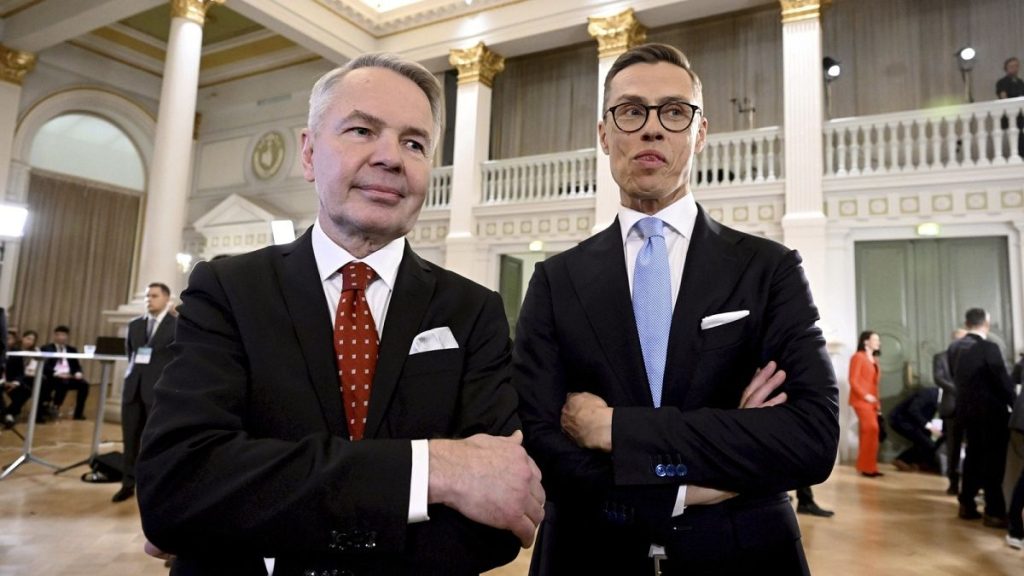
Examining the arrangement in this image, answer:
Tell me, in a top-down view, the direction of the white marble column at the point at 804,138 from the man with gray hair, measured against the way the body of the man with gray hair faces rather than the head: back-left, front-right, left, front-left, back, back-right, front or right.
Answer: back-left

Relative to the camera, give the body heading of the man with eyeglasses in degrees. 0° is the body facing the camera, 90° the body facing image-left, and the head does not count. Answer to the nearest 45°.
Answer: approximately 0°

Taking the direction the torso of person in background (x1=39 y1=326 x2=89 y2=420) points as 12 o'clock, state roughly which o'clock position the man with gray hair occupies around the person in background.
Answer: The man with gray hair is roughly at 12 o'clock from the person in background.
